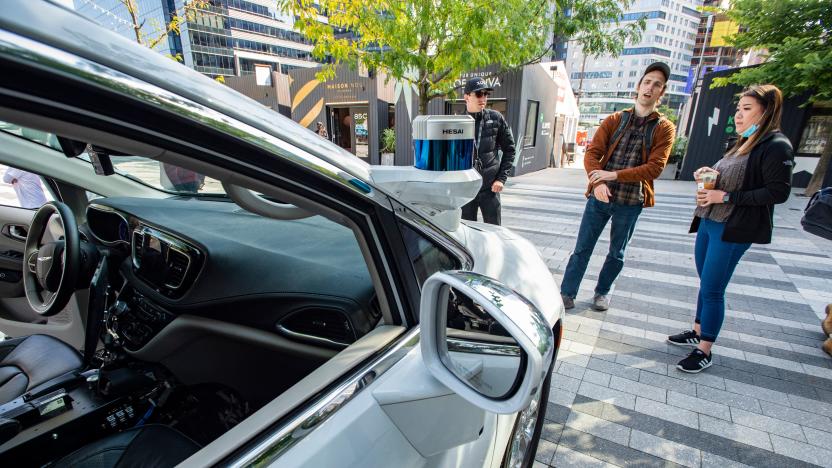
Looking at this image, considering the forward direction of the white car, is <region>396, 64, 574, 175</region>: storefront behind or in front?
in front

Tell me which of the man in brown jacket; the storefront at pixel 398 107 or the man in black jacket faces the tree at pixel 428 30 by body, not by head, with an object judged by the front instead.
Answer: the storefront

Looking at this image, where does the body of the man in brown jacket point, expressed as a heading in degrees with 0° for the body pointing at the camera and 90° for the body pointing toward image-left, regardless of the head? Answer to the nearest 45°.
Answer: approximately 0°

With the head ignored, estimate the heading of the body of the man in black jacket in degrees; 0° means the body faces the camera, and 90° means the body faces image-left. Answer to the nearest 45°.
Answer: approximately 45°

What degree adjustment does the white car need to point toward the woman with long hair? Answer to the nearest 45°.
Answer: approximately 45° to its right

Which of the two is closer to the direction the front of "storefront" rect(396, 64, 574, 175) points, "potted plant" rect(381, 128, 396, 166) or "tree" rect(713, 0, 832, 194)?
the potted plant

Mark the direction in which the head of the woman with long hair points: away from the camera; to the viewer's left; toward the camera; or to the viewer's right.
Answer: to the viewer's left

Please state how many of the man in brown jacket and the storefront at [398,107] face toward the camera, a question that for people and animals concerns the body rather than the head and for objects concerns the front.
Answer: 2

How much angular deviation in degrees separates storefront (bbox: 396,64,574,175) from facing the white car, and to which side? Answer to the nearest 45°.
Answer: approximately 45° to its left

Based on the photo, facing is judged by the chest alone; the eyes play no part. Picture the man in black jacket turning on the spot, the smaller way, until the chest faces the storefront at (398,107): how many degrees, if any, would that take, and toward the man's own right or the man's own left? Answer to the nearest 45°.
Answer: approximately 135° to the man's own right
